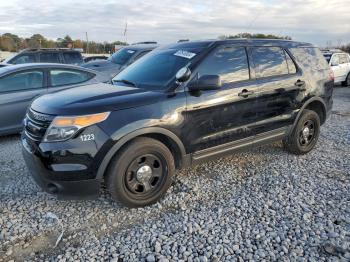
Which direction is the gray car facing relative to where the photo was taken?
to the viewer's left

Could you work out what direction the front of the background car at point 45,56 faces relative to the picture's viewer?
facing to the left of the viewer

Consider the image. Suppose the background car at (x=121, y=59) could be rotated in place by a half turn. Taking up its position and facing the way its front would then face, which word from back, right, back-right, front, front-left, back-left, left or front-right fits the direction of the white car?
front-right

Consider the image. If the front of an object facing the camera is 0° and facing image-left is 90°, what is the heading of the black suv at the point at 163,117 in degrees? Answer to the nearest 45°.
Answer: approximately 45°

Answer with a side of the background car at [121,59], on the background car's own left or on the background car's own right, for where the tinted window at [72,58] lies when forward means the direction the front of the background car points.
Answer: on the background car's own right

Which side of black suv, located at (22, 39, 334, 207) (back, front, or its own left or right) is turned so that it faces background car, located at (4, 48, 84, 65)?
right

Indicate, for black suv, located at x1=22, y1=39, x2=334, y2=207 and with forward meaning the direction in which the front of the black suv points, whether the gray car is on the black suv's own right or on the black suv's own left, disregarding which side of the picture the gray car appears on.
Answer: on the black suv's own right

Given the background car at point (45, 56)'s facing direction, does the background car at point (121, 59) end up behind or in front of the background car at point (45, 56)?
behind

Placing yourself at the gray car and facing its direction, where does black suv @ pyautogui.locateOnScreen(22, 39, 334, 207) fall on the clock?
The black suv is roughly at 8 o'clock from the gray car.

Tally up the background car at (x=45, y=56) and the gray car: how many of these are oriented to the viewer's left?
2

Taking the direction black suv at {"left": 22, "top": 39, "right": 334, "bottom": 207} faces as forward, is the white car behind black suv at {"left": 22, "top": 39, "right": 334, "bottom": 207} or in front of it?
behind
